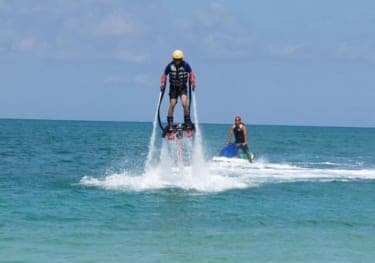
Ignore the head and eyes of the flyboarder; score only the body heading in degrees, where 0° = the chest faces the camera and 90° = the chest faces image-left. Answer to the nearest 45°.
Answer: approximately 0°

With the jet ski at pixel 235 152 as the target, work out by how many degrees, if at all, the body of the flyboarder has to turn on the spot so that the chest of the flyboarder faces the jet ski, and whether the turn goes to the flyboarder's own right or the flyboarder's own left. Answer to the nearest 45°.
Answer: approximately 180°
